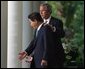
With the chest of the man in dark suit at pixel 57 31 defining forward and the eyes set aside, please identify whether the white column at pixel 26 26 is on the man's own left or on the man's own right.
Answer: on the man's own right

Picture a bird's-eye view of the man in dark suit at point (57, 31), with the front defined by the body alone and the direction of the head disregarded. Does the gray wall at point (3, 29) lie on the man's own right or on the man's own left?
on the man's own right

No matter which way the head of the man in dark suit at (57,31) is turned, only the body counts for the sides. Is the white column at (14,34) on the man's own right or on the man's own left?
on the man's own right

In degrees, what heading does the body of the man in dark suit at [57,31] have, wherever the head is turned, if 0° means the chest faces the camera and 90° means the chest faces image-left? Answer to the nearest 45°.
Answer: approximately 45°
